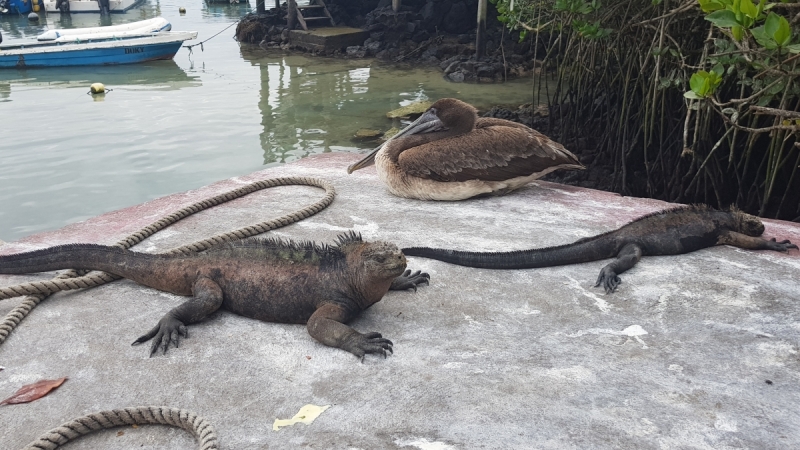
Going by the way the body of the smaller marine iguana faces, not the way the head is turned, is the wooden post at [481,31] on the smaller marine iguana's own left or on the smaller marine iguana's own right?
on the smaller marine iguana's own left

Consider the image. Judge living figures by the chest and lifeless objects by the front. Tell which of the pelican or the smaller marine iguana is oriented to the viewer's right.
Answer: the smaller marine iguana

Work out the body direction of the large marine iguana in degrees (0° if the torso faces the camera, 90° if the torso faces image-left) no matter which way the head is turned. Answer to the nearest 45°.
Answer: approximately 270°

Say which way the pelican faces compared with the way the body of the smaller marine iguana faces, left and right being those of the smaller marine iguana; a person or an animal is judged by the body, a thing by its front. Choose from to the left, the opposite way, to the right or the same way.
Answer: the opposite way

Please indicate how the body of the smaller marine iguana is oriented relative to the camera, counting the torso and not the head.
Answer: to the viewer's right

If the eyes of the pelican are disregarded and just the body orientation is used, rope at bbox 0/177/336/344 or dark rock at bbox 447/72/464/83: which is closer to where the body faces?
the rope

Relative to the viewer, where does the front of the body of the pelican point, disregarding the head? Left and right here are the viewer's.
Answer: facing to the left of the viewer

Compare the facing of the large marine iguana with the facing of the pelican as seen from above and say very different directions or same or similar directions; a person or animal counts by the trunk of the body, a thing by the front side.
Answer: very different directions

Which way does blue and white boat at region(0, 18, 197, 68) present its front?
to the viewer's right

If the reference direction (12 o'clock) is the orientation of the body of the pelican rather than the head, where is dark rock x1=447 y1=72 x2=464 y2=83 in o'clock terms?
The dark rock is roughly at 3 o'clock from the pelican.

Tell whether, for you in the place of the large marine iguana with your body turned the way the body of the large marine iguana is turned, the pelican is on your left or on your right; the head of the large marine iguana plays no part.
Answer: on your left

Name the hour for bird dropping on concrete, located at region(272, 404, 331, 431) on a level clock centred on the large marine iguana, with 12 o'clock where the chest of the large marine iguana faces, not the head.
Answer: The bird dropping on concrete is roughly at 3 o'clock from the large marine iguana.
